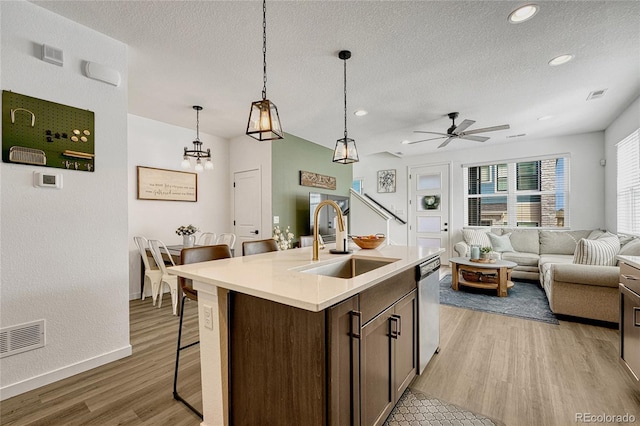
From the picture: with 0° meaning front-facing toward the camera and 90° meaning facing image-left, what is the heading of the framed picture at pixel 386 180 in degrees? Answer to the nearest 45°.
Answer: approximately 0°

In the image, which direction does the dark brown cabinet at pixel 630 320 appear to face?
to the viewer's left

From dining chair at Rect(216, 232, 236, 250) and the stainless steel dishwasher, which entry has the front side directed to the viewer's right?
the stainless steel dishwasher

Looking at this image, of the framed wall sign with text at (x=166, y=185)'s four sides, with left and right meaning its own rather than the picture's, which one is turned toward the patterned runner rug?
front

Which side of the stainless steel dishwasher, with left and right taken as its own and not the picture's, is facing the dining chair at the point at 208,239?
back

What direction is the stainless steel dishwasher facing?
to the viewer's right
